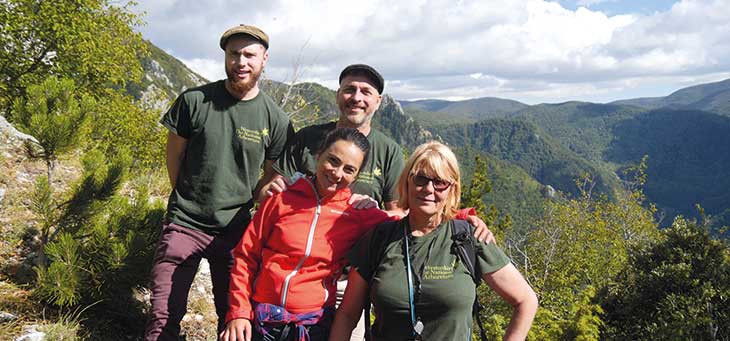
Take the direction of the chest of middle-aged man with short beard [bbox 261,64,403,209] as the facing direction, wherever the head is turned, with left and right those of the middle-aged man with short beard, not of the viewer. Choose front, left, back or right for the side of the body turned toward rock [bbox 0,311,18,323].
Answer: right

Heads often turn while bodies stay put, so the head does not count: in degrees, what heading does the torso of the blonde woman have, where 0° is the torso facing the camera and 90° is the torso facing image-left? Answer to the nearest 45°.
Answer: approximately 0°

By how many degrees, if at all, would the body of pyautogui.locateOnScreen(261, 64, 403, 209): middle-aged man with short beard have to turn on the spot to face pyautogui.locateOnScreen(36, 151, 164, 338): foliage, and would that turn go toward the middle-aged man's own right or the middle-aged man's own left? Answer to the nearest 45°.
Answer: approximately 90° to the middle-aged man's own right

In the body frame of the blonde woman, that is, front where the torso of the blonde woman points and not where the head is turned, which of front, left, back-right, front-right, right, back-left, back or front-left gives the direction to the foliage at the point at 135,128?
back-right

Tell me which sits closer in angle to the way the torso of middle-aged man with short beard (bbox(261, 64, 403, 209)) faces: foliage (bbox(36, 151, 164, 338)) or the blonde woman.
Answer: the blonde woman

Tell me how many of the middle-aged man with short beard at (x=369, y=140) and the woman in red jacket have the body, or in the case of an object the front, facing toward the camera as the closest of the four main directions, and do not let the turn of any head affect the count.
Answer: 2

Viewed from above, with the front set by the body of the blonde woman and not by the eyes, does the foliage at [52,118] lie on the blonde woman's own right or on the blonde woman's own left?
on the blonde woman's own right

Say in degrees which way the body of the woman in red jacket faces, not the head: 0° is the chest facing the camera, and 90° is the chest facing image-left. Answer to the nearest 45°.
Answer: approximately 0°

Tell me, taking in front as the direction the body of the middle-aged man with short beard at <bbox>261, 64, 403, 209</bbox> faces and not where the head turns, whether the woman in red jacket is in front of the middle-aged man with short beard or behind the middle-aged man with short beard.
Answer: in front

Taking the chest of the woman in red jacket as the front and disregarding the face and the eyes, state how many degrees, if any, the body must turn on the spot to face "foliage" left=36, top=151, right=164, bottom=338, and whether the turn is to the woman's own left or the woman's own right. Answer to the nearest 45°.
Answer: approximately 135° to the woman's own right

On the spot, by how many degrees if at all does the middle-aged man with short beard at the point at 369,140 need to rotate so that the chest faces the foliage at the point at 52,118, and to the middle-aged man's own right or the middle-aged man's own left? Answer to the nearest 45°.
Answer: approximately 90° to the middle-aged man's own right
